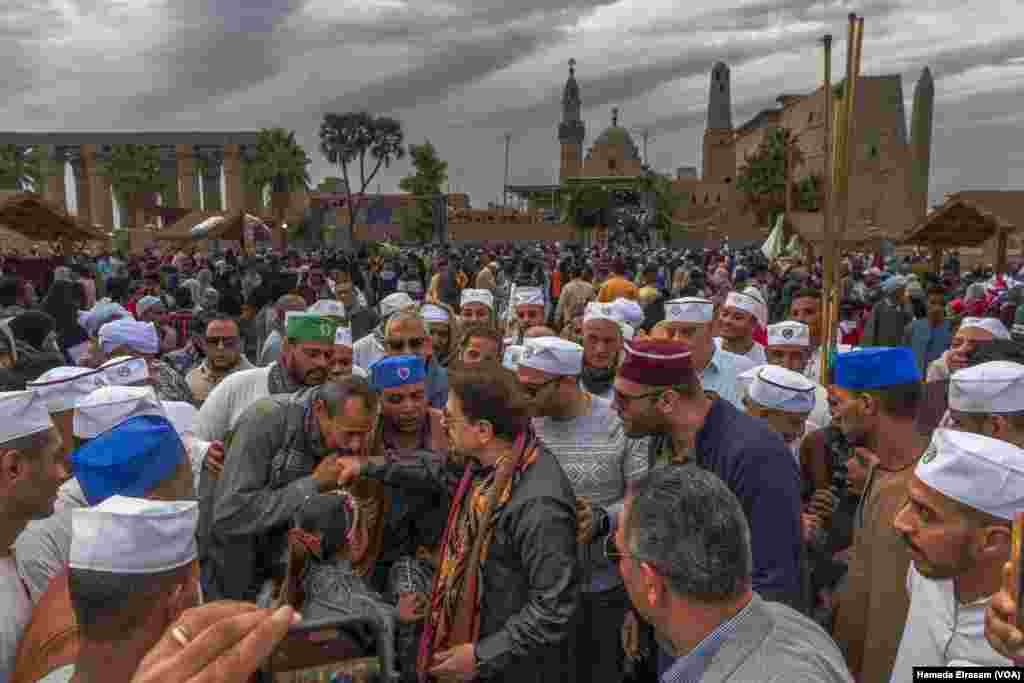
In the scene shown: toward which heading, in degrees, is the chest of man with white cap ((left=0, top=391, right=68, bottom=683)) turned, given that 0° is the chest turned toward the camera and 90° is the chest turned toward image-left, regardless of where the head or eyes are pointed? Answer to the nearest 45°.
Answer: approximately 270°

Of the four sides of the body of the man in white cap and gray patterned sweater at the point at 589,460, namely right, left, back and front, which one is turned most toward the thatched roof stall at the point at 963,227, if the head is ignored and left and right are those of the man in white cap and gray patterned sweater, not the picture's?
back

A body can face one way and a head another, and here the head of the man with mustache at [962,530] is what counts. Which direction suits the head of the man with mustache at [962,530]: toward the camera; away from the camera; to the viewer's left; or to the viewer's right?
to the viewer's left

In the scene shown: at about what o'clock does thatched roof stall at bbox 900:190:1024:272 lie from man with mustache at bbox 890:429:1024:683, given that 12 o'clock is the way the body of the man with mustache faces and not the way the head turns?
The thatched roof stall is roughly at 3 o'clock from the man with mustache.

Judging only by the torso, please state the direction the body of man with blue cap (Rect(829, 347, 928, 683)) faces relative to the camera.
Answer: to the viewer's left

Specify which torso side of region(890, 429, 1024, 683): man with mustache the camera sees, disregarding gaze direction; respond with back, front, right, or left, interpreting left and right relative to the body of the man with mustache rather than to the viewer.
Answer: left

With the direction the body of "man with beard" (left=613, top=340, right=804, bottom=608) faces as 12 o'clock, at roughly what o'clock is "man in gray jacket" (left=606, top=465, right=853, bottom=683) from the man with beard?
The man in gray jacket is roughly at 9 o'clock from the man with beard.

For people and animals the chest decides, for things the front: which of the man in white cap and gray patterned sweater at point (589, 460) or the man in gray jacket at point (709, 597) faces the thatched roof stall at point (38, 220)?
the man in gray jacket

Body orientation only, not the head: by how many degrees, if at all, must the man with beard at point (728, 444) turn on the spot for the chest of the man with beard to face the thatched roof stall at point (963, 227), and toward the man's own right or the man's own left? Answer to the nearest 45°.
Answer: approximately 90° to the man's own right

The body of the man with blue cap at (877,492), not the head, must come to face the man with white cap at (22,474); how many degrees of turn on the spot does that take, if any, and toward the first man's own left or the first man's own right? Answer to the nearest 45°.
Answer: approximately 45° to the first man's own left

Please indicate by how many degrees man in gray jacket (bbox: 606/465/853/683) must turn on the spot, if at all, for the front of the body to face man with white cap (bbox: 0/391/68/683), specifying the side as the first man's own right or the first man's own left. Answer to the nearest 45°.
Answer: approximately 45° to the first man's own left

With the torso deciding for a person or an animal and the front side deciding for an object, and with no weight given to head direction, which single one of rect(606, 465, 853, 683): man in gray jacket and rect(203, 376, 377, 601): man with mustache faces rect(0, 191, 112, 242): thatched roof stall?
the man in gray jacket

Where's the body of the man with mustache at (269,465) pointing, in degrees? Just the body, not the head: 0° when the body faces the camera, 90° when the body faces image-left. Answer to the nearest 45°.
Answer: approximately 270°

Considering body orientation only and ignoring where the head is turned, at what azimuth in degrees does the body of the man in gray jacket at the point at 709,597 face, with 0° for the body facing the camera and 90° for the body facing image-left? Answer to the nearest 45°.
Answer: approximately 135°
